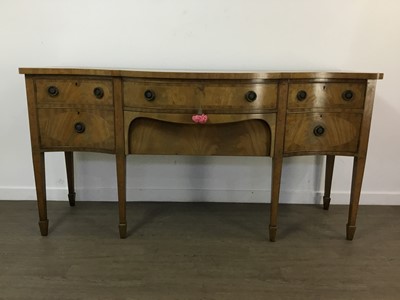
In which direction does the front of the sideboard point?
toward the camera
